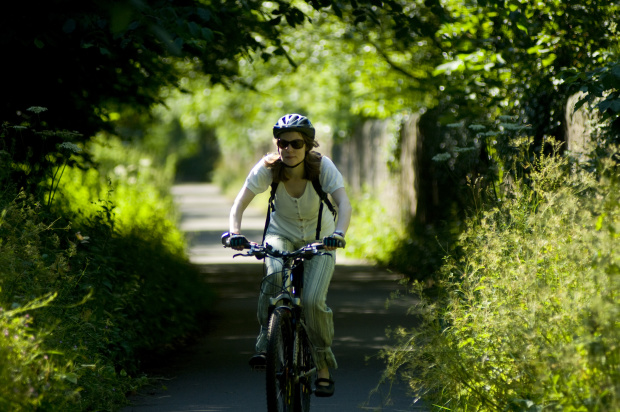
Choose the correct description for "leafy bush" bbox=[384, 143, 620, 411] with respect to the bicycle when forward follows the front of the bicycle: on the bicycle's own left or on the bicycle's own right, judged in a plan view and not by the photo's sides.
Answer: on the bicycle's own left

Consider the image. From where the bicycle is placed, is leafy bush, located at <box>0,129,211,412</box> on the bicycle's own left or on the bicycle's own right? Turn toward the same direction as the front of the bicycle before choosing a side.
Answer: on the bicycle's own right

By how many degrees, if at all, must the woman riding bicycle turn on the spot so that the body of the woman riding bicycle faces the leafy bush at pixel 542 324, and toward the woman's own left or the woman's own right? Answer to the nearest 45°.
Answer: approximately 45° to the woman's own left

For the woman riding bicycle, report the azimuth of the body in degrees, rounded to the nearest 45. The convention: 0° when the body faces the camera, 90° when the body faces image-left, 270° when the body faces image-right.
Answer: approximately 0°
